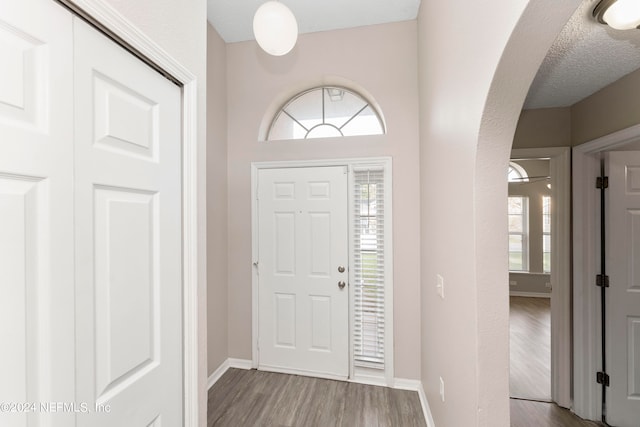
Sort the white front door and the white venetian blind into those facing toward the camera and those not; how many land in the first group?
2

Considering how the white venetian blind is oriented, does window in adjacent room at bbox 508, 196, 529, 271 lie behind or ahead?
behind

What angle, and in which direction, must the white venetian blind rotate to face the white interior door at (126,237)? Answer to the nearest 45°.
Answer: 0° — it already faces it

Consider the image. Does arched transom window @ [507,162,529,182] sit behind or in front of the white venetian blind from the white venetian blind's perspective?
behind

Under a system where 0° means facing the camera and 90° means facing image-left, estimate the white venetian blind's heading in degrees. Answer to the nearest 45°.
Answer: approximately 0°

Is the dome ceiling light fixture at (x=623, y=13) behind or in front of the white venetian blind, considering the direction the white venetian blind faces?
in front

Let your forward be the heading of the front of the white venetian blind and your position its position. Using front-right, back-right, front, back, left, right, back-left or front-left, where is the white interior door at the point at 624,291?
left

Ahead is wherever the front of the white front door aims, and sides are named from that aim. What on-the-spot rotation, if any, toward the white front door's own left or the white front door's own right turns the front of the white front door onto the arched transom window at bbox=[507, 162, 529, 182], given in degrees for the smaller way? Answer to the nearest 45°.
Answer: approximately 135° to the white front door's own left
